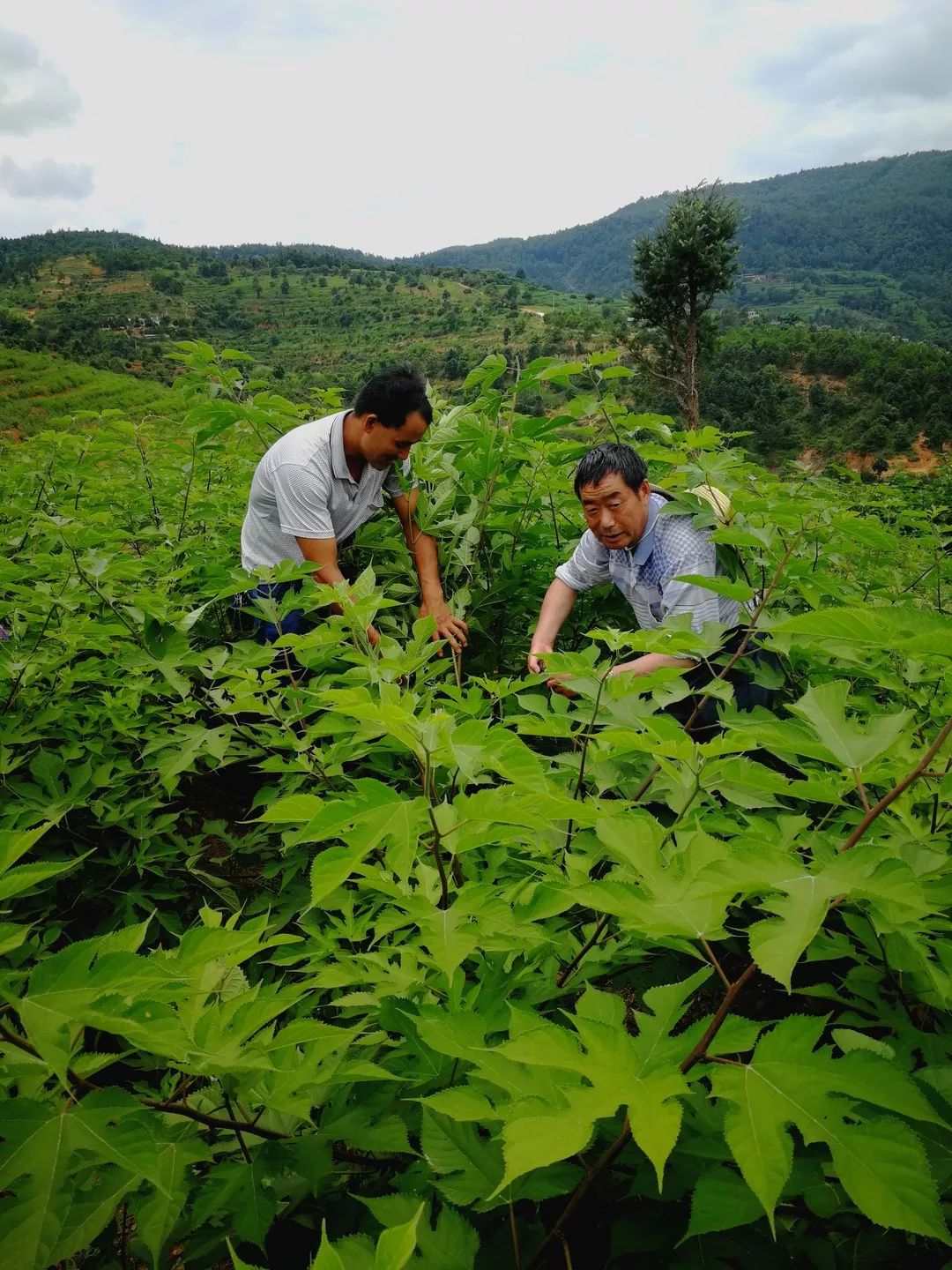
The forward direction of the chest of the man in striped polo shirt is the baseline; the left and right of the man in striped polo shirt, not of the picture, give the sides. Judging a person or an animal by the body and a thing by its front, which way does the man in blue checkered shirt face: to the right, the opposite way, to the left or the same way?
to the right

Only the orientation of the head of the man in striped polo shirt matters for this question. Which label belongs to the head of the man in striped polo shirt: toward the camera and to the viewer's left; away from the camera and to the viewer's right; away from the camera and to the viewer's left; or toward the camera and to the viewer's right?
toward the camera and to the viewer's right

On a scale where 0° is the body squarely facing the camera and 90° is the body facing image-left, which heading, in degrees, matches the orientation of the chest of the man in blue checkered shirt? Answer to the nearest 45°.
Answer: approximately 45°

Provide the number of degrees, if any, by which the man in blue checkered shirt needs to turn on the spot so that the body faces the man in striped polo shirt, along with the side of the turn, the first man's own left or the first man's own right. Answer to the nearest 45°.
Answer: approximately 45° to the first man's own right
